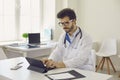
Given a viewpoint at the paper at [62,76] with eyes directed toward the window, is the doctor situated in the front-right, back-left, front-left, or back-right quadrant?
front-right

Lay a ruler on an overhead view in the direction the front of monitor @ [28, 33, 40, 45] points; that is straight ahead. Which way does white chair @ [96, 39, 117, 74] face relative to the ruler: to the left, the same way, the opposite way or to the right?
to the right

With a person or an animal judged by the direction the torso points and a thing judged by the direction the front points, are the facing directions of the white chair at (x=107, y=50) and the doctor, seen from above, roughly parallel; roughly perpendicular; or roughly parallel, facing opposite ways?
roughly parallel

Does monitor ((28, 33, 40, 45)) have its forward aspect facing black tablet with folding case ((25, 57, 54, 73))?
yes

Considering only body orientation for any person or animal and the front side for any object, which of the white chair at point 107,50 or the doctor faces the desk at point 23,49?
the white chair

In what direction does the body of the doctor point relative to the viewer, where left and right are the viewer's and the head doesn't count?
facing the viewer and to the left of the viewer

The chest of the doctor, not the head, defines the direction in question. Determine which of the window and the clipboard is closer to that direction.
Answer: the clipboard

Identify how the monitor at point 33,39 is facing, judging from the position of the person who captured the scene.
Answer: facing the viewer

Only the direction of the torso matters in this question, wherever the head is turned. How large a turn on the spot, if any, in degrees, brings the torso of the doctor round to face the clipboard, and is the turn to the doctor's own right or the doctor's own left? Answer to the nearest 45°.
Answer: approximately 45° to the doctor's own left

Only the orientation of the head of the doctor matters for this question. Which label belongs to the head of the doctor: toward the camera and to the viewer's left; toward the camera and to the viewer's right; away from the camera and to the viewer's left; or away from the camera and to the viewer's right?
toward the camera and to the viewer's left

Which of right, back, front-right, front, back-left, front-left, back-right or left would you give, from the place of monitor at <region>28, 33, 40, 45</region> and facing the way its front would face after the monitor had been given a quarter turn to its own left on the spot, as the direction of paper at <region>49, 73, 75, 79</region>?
right

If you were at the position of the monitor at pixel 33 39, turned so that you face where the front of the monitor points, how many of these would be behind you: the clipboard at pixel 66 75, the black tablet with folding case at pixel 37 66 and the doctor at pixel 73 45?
0

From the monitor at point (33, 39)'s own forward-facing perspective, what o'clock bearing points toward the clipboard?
The clipboard is roughly at 12 o'clock from the monitor.

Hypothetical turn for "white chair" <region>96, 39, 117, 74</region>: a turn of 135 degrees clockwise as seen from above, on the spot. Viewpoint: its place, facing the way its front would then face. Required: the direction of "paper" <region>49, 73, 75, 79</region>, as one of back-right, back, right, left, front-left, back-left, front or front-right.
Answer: back

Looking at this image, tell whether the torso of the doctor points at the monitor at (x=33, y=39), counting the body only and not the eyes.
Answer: no

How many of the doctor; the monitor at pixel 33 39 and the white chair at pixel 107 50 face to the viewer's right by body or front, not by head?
0

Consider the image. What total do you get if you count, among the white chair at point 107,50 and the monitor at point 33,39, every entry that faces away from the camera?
0

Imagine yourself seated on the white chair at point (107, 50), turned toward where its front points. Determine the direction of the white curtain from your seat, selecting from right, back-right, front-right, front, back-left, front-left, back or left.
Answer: front-right
